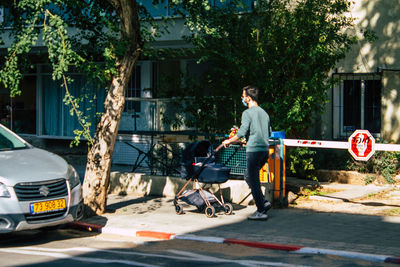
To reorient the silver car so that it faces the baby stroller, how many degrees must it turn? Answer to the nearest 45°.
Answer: approximately 90° to its left

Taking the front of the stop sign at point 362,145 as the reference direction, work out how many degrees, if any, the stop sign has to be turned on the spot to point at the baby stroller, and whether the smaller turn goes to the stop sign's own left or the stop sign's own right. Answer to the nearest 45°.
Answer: approximately 90° to the stop sign's own right

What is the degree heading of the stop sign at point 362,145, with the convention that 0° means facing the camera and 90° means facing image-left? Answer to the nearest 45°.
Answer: approximately 0°

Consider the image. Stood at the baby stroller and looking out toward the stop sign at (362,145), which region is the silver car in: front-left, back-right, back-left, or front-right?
back-right

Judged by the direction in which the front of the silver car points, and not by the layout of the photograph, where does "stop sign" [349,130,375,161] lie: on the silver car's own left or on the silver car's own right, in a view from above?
on the silver car's own left
